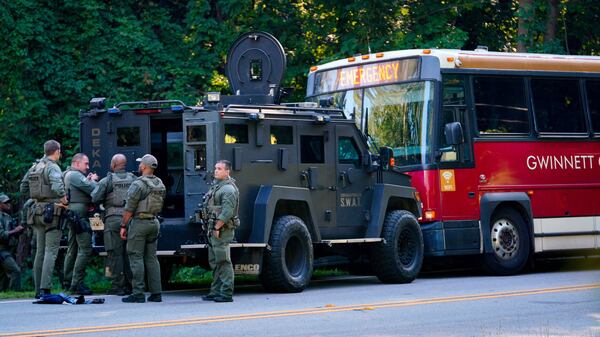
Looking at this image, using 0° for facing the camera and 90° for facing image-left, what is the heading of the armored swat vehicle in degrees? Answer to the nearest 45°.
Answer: approximately 225°

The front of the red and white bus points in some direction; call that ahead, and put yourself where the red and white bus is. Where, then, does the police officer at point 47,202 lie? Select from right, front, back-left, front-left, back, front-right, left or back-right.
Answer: front

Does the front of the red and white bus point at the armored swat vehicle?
yes

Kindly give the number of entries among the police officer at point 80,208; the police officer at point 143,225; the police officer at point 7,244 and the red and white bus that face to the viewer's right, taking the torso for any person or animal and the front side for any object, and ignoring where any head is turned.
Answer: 2

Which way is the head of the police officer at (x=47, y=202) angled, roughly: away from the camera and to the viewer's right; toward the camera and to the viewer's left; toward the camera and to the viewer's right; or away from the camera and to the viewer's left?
away from the camera and to the viewer's right

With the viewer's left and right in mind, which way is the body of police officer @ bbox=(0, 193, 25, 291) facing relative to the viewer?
facing to the right of the viewer

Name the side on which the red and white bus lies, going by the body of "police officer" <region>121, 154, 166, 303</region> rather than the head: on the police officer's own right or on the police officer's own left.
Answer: on the police officer's own right

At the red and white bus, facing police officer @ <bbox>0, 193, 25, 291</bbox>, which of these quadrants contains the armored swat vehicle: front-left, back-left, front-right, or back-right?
front-left

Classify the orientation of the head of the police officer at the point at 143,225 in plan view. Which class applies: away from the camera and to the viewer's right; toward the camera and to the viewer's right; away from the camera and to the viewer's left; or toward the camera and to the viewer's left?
away from the camera and to the viewer's left

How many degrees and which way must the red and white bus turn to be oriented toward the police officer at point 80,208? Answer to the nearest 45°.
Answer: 0° — it already faces them

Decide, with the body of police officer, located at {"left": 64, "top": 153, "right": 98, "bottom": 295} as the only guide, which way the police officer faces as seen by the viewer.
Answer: to the viewer's right

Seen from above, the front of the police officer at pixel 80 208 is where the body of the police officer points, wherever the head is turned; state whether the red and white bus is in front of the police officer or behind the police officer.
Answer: in front
